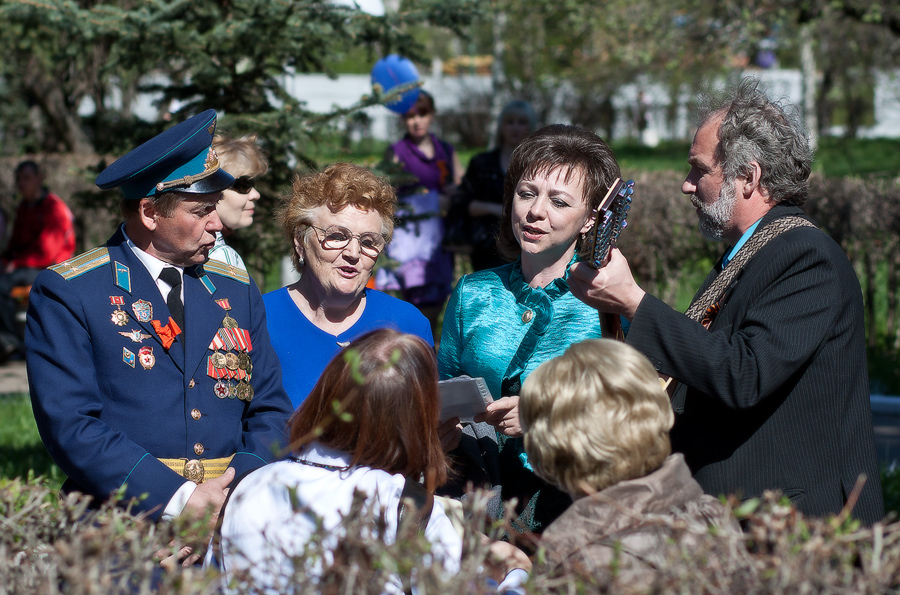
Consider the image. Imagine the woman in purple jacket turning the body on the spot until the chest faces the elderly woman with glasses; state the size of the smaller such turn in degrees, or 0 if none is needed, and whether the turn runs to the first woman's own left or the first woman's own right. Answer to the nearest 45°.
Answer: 0° — they already face them

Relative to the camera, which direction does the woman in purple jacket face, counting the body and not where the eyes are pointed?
toward the camera

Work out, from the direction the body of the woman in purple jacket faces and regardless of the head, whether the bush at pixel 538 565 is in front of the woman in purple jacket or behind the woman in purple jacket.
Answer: in front

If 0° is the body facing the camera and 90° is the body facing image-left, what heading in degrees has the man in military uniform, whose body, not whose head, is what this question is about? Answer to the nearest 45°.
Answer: approximately 315°

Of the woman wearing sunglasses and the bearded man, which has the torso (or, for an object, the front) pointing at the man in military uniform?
the bearded man

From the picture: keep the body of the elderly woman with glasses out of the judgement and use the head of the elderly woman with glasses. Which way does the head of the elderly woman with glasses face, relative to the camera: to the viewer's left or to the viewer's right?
to the viewer's right

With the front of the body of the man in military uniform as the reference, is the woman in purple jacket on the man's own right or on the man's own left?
on the man's own left

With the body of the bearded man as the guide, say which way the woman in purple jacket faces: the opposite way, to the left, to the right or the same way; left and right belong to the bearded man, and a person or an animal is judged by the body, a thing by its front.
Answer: to the left

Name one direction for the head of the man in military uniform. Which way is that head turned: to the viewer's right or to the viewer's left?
to the viewer's right

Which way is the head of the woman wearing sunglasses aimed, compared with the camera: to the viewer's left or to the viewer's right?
to the viewer's right

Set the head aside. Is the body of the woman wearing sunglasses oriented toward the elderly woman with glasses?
no

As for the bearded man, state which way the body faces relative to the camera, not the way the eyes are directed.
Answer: to the viewer's left

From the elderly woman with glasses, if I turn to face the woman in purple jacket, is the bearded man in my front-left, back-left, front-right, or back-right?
back-right

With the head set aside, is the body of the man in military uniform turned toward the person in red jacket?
no
